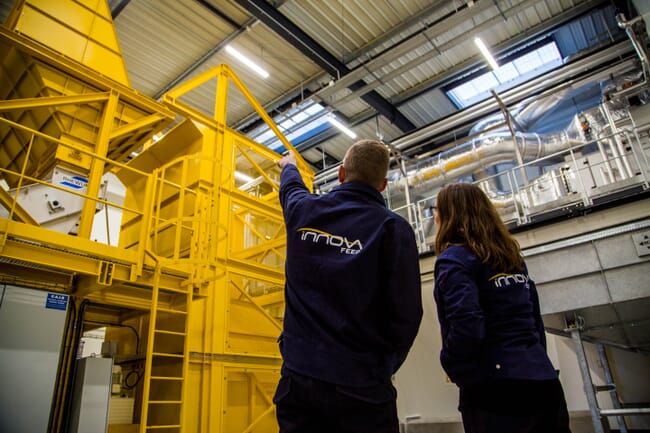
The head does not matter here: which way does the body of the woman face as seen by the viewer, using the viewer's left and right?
facing away from the viewer and to the left of the viewer

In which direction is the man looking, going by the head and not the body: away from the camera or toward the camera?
away from the camera

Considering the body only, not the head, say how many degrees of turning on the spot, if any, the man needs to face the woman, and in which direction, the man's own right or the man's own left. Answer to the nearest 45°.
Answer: approximately 45° to the man's own right

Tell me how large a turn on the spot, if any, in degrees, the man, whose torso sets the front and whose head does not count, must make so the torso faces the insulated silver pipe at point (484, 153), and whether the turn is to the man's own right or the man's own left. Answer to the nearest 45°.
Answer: approximately 45° to the man's own right

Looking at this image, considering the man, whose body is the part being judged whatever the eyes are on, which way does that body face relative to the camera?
away from the camera
